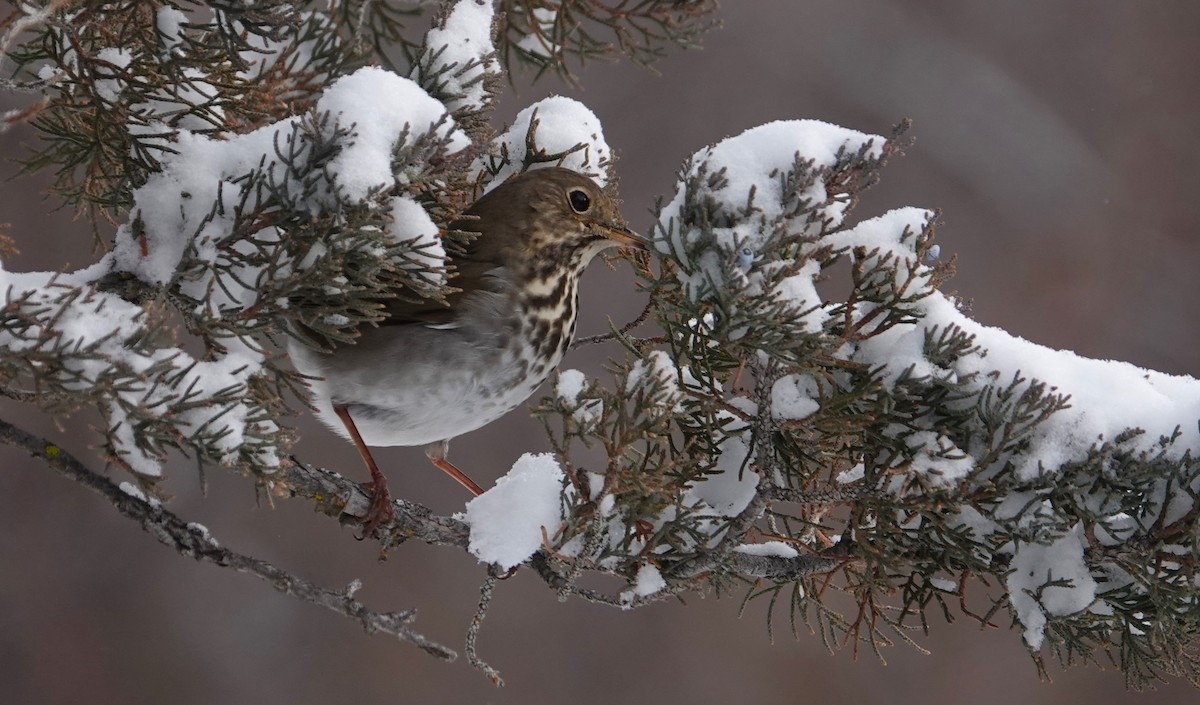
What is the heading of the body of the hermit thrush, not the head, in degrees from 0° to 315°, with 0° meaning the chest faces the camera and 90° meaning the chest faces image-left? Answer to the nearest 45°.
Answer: approximately 270°
